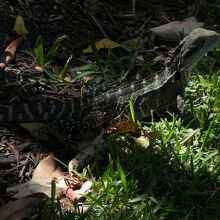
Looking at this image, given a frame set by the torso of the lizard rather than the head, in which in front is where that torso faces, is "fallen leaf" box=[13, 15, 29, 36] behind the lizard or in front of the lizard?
behind

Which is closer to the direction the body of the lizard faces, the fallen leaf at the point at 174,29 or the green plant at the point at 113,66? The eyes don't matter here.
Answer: the fallen leaf

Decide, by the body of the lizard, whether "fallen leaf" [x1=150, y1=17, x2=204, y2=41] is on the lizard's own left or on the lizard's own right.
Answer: on the lizard's own left

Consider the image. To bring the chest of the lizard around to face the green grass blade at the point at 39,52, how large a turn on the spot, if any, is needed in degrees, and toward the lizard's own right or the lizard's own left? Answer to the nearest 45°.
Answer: approximately 135° to the lizard's own left

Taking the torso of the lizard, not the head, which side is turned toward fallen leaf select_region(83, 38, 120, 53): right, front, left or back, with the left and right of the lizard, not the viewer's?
left

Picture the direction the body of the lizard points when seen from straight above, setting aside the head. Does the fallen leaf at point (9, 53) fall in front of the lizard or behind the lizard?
behind

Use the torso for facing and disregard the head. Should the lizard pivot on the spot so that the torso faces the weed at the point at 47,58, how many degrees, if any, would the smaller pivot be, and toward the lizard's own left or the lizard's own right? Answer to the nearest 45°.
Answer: approximately 135° to the lizard's own left

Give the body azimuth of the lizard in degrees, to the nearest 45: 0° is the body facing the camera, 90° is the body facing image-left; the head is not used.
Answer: approximately 270°
